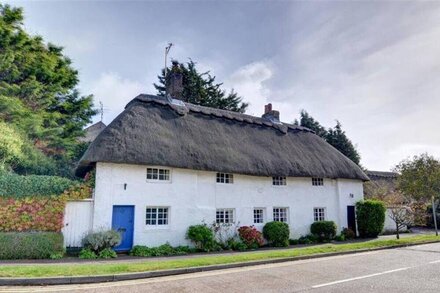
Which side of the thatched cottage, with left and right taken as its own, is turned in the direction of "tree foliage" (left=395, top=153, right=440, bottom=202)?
left

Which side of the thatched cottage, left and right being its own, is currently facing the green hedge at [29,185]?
right

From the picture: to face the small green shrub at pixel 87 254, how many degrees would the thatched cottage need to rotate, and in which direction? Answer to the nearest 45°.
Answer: approximately 90° to its right

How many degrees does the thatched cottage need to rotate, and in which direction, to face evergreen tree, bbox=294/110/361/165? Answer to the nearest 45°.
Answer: approximately 90° to its left

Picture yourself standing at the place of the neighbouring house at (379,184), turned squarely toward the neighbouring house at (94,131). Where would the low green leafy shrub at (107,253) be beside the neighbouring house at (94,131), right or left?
left

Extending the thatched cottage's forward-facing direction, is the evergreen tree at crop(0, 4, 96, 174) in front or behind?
behind

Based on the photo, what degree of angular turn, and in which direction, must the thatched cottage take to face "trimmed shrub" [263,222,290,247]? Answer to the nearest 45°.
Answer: approximately 45° to its left

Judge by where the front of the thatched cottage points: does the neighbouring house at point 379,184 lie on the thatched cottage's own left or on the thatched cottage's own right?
on the thatched cottage's own left

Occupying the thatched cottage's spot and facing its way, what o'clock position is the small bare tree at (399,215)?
The small bare tree is roughly at 10 o'clock from the thatched cottage.

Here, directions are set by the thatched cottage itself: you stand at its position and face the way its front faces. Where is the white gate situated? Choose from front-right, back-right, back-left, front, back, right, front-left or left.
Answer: right

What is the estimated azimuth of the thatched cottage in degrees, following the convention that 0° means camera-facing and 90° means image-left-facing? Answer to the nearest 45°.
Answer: approximately 315°
